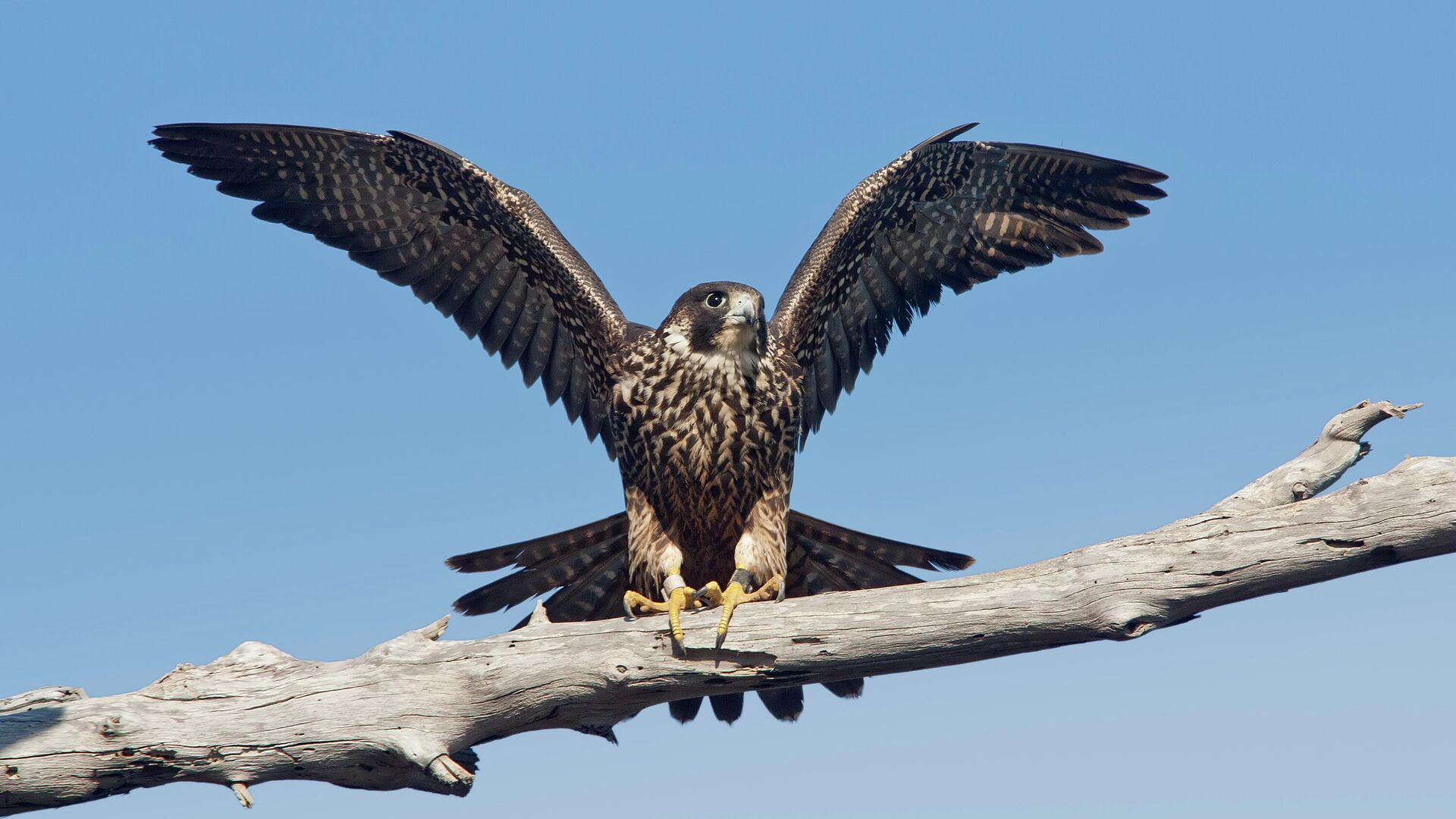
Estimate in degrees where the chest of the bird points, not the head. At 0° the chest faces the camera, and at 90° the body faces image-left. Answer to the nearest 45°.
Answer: approximately 0°
